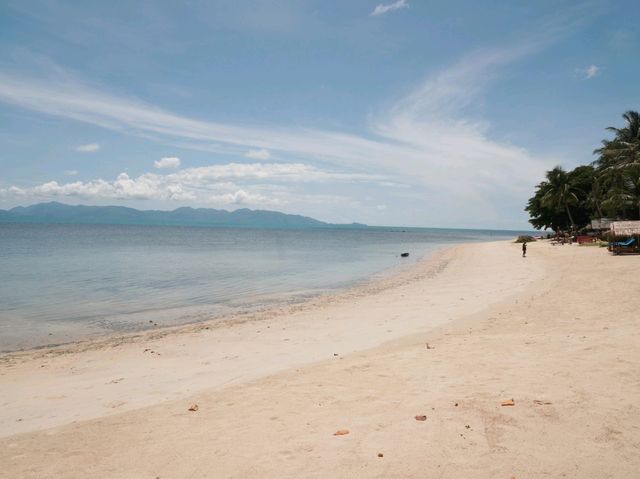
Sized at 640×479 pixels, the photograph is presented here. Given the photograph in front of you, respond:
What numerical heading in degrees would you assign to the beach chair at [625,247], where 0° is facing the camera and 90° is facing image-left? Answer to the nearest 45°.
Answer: approximately 90°
